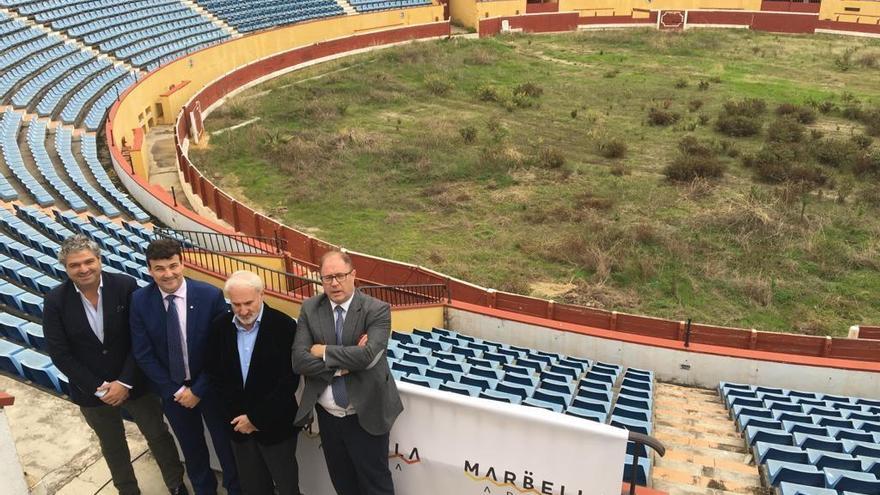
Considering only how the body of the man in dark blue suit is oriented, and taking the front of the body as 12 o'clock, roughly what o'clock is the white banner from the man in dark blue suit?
The white banner is roughly at 10 o'clock from the man in dark blue suit.

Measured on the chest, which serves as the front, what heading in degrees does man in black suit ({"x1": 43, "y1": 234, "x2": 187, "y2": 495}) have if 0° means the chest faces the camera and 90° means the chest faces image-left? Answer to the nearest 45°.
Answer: approximately 0°

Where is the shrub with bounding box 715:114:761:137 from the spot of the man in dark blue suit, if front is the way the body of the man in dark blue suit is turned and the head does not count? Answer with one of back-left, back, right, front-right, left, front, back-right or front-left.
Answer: back-left

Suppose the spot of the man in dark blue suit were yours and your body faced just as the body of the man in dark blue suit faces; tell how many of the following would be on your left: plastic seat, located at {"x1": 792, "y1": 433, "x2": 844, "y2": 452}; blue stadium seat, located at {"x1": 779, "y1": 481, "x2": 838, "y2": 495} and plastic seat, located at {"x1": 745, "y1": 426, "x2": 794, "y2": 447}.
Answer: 3

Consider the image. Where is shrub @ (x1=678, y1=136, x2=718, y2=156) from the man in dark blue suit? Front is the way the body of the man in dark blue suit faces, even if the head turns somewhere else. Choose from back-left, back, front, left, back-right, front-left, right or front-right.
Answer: back-left

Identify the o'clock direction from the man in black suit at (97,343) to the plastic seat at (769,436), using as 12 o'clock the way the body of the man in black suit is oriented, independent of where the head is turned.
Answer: The plastic seat is roughly at 9 o'clock from the man in black suit.

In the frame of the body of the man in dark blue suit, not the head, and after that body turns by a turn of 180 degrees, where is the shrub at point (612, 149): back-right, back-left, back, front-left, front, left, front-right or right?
front-right

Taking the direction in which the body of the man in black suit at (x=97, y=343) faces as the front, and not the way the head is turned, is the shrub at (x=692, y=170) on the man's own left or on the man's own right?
on the man's own left

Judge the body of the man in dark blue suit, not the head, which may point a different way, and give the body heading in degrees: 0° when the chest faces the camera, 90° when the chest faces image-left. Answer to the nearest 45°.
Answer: approximately 0°

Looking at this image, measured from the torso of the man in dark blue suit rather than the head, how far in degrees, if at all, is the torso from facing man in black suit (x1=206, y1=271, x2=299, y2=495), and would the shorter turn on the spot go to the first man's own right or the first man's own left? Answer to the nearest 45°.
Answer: approximately 45° to the first man's own left
